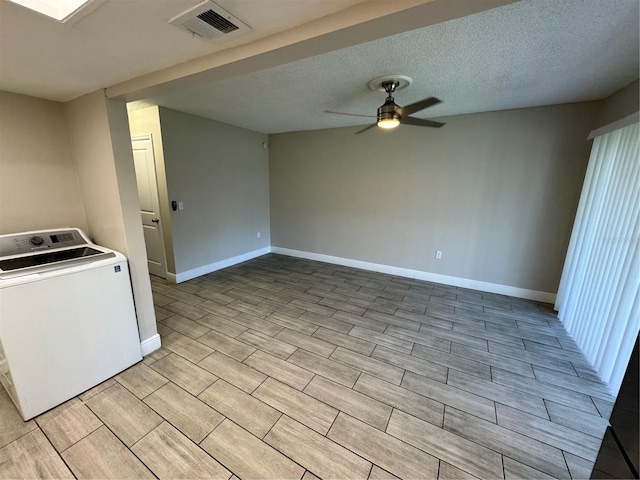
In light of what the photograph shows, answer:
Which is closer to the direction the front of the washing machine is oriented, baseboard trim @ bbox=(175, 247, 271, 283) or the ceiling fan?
the ceiling fan

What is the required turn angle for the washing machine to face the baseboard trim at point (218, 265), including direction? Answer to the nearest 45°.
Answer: approximately 90° to its left

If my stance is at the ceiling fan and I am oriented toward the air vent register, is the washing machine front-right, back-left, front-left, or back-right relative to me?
front-right

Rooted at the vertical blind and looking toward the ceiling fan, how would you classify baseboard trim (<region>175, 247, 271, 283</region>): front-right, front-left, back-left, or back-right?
front-right

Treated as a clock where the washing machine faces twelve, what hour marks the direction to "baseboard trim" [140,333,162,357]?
The baseboard trim is roughly at 10 o'clock from the washing machine.

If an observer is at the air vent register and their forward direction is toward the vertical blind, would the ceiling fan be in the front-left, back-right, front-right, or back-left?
front-left

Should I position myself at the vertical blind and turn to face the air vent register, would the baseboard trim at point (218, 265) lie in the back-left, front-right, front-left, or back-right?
front-right

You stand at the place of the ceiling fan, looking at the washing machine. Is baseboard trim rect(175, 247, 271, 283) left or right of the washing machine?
right
